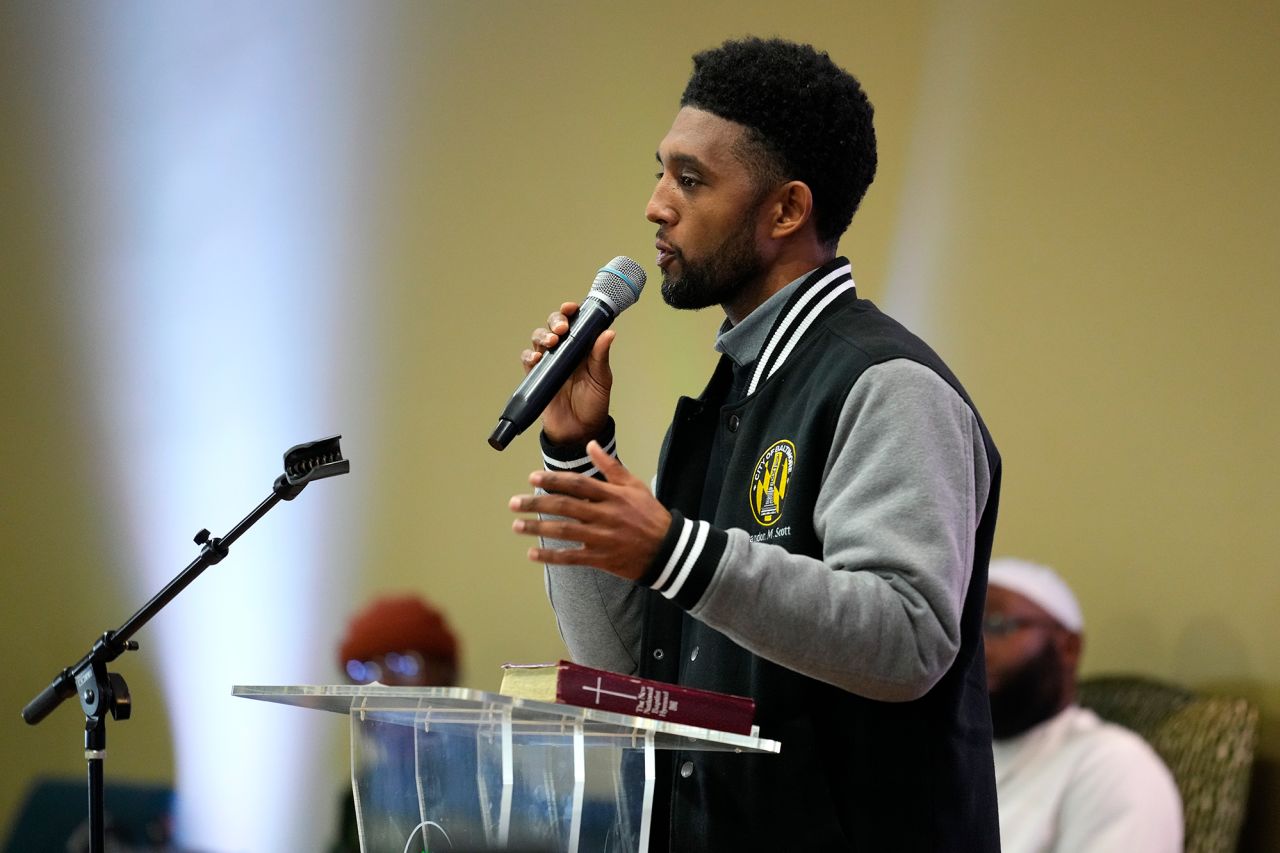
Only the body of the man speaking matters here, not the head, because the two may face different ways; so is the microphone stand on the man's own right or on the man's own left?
on the man's own right

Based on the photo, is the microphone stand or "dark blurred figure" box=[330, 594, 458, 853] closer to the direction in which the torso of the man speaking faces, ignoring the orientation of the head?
the microphone stand

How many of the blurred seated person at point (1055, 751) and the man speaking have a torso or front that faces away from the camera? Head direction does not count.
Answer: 0

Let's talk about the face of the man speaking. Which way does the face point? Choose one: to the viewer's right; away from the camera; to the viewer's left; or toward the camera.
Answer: to the viewer's left

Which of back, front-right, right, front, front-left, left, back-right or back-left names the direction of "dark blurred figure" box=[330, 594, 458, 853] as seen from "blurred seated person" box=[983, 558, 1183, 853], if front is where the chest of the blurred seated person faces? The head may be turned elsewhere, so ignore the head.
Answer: front-right

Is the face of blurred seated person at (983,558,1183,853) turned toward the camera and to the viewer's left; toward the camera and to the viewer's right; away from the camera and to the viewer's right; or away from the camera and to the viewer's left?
toward the camera and to the viewer's left

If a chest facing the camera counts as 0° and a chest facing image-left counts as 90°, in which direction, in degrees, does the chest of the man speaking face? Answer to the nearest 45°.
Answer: approximately 45°

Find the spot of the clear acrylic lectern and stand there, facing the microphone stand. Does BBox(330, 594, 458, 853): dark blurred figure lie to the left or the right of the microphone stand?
right

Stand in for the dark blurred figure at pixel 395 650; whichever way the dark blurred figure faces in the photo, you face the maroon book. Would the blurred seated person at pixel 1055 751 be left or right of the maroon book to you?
left

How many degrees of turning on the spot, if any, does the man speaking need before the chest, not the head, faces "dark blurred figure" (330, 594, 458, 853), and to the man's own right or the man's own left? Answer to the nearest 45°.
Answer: approximately 90° to the man's own right
